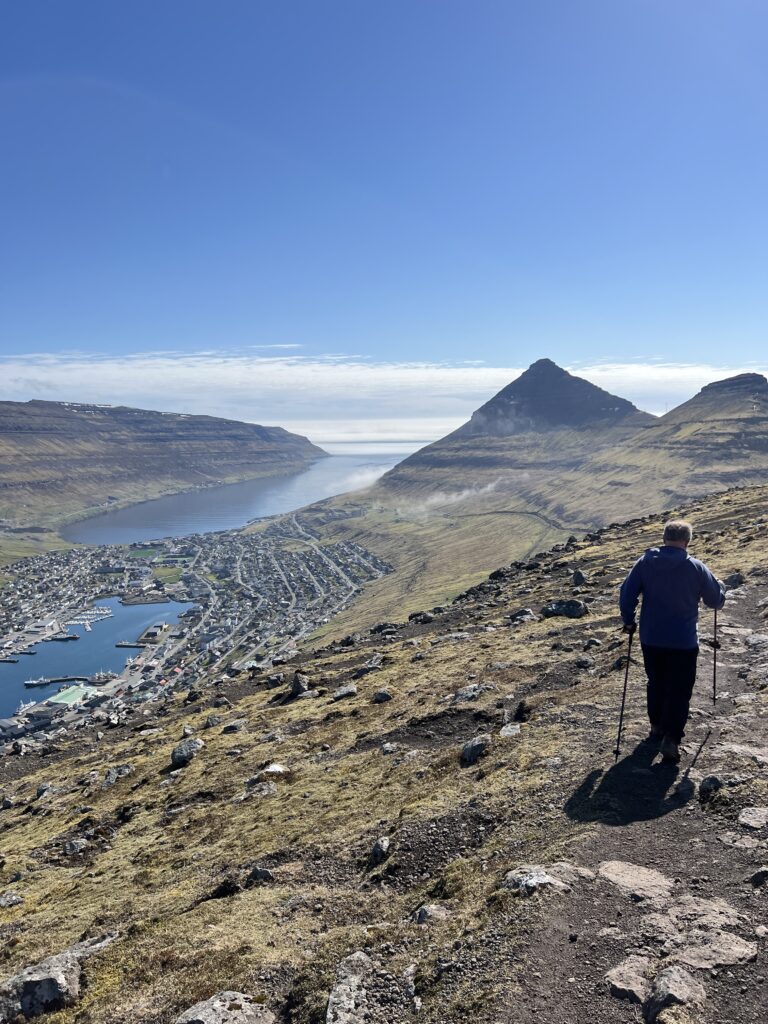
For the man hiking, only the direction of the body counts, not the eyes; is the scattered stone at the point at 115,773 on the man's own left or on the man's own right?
on the man's own left

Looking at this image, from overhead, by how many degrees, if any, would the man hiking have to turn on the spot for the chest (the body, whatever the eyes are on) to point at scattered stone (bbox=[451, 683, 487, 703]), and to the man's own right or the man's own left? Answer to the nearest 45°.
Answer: approximately 45° to the man's own left

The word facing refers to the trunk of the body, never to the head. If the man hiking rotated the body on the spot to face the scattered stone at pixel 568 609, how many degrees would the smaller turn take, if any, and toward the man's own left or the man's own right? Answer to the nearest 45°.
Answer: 0° — they already face it

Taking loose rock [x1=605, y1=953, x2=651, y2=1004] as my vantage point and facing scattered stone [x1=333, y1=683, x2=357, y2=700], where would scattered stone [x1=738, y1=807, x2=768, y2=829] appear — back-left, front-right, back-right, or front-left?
front-right

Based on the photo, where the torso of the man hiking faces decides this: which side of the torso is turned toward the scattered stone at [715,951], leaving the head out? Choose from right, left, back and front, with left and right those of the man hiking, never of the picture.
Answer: back

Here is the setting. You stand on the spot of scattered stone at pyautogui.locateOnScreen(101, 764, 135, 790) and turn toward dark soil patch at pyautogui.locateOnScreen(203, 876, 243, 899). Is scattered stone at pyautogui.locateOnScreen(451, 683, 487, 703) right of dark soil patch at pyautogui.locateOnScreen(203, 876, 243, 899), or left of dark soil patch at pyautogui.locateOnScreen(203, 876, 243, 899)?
left

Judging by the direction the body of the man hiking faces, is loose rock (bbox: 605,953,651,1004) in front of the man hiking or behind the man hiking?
behind

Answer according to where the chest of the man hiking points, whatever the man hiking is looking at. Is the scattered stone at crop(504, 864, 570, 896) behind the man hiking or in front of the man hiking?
behind

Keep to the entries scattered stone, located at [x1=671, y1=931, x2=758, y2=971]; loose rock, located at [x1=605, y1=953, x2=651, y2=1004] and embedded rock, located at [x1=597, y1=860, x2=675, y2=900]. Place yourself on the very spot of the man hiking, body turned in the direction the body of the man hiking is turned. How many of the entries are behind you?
3

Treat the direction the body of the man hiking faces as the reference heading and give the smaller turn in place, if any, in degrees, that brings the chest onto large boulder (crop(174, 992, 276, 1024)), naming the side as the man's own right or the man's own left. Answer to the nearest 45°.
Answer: approximately 135° to the man's own left

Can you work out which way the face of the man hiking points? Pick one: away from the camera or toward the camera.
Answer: away from the camera

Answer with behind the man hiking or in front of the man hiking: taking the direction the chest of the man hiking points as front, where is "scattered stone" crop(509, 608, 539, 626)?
in front

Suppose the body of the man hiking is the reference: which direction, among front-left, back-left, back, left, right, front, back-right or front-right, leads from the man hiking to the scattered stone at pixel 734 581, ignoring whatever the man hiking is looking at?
front

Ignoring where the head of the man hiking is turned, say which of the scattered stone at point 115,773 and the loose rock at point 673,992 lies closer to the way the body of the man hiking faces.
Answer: the scattered stone

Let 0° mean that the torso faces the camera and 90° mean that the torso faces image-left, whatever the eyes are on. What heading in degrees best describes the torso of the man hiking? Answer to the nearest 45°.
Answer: approximately 180°
